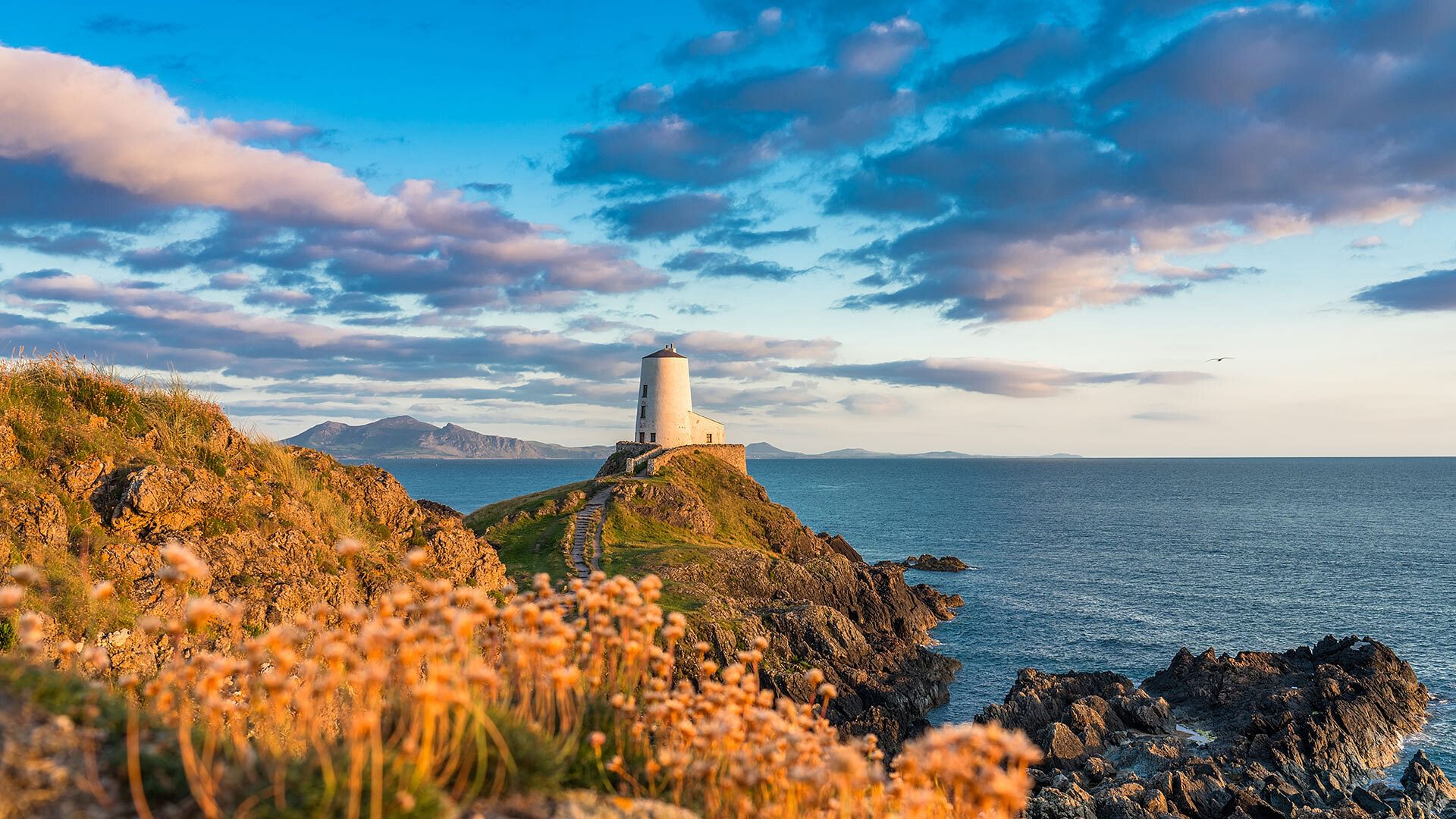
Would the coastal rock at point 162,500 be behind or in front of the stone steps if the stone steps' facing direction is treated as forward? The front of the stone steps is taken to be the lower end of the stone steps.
in front

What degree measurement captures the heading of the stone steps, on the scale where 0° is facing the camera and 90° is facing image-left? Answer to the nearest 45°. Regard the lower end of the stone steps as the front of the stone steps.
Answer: approximately 0°

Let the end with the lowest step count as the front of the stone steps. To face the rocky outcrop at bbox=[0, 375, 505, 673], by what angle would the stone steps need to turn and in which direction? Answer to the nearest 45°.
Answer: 0° — it already faces it

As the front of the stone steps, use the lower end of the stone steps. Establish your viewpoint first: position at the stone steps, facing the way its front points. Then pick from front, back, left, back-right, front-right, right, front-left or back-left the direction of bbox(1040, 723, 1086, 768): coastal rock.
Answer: front-left

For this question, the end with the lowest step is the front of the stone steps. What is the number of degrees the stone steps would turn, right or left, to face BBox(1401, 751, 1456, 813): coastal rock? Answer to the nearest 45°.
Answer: approximately 45° to its left
